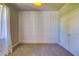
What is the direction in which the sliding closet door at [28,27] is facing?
toward the camera

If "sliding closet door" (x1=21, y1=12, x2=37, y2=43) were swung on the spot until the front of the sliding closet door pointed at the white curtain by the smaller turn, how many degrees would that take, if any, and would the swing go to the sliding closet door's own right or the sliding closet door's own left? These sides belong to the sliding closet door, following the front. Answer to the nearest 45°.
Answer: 0° — it already faces it
